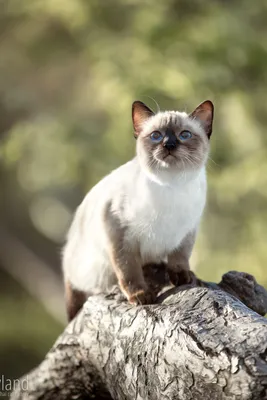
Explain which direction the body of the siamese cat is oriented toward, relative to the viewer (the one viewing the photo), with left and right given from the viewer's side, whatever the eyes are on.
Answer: facing the viewer and to the right of the viewer
